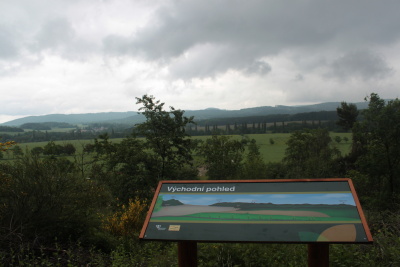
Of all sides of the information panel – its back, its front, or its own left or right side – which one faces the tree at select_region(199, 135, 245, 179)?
back

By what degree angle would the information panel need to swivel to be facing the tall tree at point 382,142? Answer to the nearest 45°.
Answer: approximately 135° to its left

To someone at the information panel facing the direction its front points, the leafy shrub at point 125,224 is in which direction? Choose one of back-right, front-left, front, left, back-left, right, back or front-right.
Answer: back-right

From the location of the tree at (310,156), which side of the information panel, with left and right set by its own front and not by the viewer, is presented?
back

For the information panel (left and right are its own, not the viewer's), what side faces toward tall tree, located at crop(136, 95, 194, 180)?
back

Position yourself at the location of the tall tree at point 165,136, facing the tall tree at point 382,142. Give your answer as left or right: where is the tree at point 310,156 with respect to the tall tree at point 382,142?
left

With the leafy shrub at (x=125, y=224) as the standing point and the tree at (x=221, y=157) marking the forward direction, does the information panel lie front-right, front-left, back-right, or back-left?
back-right

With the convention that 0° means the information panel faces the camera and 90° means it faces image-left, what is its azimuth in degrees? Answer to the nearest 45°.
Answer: approximately 0°
